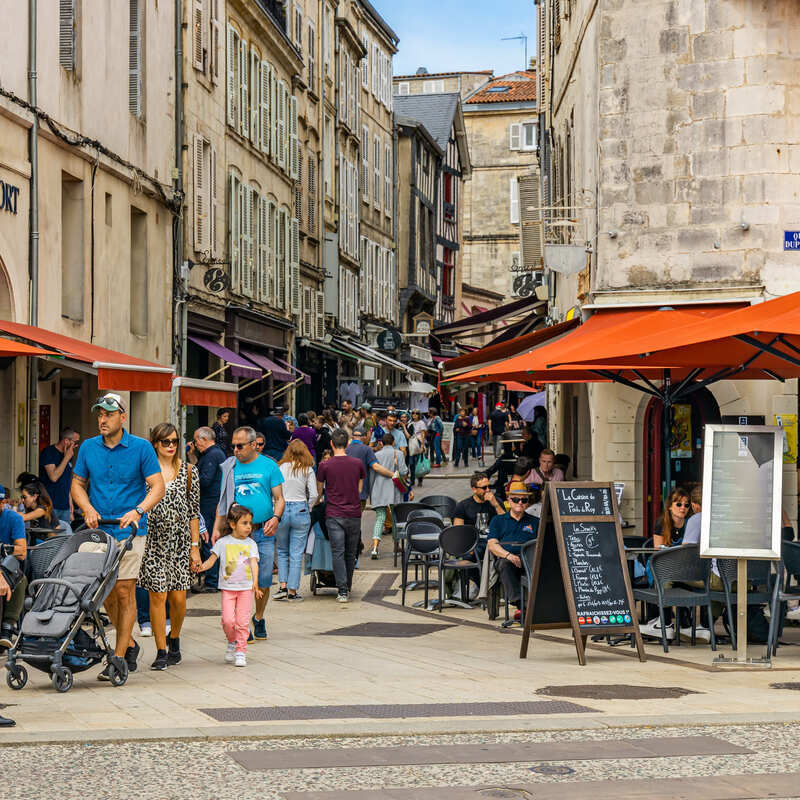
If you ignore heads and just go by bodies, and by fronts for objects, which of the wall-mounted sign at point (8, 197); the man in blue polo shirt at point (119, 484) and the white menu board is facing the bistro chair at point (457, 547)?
the wall-mounted sign

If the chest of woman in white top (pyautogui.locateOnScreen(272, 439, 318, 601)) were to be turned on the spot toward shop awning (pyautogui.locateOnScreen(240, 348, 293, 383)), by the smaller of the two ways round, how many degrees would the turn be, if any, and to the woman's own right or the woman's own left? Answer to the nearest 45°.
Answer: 0° — they already face it

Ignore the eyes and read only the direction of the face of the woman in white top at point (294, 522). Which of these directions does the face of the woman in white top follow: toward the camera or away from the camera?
away from the camera

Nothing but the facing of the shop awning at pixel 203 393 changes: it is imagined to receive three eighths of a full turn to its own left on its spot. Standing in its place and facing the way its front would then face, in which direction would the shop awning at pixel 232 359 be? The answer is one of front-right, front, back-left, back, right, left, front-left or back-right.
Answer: front

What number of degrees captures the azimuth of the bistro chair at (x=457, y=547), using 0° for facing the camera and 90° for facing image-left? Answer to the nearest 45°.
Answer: approximately 135°

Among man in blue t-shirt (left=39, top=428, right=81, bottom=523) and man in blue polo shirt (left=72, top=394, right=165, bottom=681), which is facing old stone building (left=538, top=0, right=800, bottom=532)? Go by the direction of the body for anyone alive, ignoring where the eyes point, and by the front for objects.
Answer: the man in blue t-shirt

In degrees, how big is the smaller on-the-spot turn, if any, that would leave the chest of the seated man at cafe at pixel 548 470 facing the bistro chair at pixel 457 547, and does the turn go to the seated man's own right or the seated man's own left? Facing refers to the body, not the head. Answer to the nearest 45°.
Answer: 0° — they already face it

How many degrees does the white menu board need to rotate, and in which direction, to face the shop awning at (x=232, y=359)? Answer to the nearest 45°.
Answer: approximately 135° to its right

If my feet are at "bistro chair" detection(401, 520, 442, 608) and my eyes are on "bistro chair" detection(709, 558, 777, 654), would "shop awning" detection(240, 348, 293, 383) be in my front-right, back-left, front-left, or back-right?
back-left
